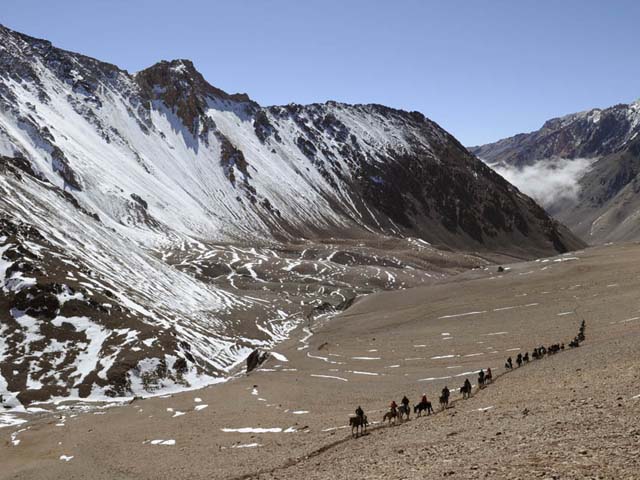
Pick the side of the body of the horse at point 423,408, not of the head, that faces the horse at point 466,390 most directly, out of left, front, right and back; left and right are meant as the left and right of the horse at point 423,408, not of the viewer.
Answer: back

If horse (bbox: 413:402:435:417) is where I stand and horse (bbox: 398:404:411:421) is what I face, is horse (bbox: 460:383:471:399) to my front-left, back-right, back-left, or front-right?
back-right

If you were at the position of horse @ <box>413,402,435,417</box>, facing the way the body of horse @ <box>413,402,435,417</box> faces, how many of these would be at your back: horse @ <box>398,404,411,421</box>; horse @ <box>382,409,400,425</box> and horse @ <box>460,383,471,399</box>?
1

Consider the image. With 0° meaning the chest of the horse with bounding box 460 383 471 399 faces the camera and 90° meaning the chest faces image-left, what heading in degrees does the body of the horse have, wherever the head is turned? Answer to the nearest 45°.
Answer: approximately 45°

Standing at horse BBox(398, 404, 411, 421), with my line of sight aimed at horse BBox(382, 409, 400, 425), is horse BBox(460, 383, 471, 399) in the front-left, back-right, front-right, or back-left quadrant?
back-right

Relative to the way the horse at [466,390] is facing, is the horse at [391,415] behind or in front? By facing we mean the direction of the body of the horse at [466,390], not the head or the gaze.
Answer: in front

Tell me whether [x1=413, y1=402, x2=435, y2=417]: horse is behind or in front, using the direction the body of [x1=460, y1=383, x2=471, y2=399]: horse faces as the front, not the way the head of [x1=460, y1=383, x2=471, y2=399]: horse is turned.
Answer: in front

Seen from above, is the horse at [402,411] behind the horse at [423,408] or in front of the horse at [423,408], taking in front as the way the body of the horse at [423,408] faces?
in front
